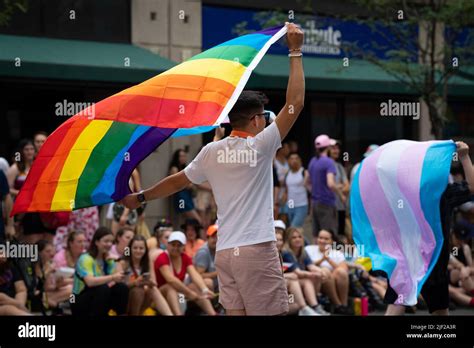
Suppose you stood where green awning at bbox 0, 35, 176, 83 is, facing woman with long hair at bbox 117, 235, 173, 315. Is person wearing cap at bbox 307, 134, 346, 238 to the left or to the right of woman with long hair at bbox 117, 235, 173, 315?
left

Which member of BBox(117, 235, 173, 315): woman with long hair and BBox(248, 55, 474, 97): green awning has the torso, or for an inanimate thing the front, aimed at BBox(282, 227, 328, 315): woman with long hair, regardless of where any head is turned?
the green awning

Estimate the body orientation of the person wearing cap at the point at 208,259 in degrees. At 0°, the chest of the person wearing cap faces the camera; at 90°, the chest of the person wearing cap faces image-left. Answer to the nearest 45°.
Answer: approximately 315°

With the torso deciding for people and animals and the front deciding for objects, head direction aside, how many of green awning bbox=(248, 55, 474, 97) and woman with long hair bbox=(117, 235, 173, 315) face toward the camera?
2

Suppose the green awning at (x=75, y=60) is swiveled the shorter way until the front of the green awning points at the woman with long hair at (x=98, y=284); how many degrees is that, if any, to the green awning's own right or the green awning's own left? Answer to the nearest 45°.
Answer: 0° — it already faces them

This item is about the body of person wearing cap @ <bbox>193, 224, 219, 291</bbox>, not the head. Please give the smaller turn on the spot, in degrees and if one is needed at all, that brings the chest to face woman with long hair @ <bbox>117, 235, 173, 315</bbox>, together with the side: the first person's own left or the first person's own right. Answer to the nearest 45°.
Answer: approximately 90° to the first person's own right

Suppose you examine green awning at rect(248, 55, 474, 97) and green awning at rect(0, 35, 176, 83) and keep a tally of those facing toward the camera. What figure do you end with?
2

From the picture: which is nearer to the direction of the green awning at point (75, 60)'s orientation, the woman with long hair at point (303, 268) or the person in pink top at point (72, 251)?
the person in pink top

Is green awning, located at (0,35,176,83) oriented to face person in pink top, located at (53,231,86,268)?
yes

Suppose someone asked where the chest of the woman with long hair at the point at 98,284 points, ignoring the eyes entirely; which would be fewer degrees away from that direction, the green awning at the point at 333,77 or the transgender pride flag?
the transgender pride flag
